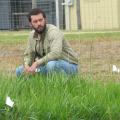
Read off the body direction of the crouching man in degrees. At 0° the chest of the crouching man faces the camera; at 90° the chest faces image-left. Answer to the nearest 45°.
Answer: approximately 45°
